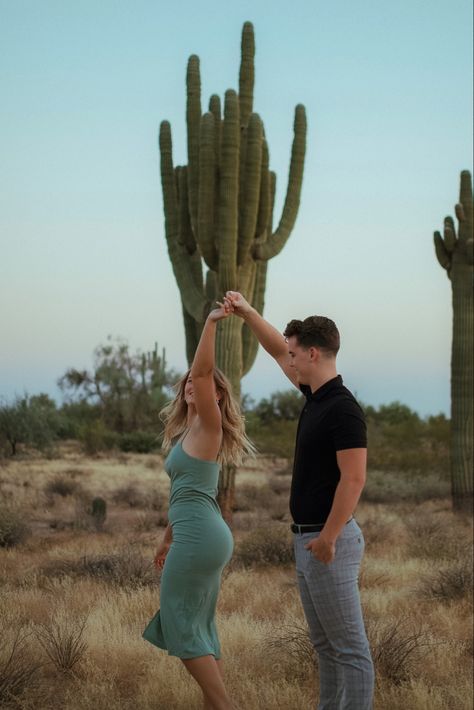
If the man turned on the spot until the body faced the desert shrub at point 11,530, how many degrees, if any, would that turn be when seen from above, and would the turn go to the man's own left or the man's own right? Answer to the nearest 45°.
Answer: approximately 45° to the man's own right

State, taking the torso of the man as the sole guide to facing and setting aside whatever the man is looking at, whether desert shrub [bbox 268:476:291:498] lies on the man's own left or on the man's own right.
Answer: on the man's own right

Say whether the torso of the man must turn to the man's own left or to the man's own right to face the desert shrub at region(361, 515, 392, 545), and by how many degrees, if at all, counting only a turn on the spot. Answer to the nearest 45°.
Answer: approximately 90° to the man's own right

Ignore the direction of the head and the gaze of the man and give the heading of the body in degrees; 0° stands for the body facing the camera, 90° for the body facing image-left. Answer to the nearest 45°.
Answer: approximately 90°

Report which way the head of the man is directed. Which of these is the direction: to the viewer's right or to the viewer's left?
to the viewer's left

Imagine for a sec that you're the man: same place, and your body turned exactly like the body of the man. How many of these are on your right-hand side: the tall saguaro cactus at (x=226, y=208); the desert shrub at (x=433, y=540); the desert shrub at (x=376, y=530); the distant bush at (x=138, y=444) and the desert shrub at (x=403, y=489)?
5

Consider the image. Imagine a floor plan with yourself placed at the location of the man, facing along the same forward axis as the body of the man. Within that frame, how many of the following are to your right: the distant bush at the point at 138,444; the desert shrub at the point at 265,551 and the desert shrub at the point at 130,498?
3

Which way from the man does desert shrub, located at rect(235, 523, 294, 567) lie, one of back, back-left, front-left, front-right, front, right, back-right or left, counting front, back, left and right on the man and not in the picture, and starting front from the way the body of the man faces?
right
